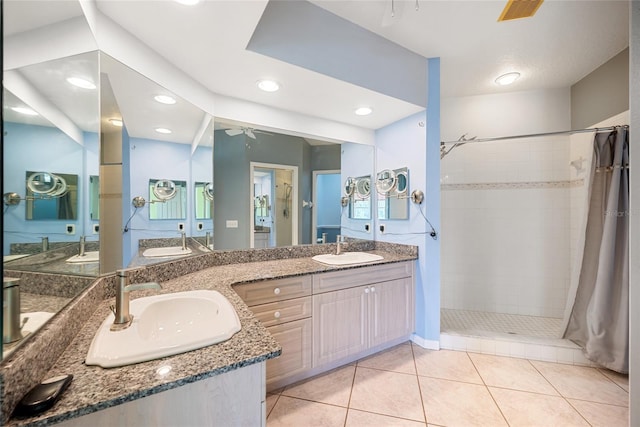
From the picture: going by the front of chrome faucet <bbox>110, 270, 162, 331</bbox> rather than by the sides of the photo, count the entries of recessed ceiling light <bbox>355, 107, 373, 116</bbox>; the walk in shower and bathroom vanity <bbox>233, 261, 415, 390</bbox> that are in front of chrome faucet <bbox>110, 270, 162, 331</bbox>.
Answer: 3

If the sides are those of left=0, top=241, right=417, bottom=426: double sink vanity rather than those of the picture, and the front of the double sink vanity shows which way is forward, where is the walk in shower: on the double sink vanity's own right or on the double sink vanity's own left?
on the double sink vanity's own left

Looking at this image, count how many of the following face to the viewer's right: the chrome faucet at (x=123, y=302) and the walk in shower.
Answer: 1

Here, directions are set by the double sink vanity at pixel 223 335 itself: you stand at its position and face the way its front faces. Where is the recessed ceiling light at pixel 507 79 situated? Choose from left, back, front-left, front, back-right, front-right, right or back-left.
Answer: front-left

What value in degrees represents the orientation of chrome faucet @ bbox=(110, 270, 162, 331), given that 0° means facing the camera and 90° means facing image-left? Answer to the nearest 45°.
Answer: approximately 270°

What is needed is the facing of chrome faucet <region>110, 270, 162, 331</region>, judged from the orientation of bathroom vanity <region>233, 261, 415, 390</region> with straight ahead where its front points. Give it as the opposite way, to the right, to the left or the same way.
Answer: to the left

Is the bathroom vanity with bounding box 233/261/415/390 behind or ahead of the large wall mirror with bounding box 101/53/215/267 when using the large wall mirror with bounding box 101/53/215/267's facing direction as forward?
ahead

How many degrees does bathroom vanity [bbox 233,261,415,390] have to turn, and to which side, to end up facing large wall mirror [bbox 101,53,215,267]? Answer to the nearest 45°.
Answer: approximately 135° to its right
